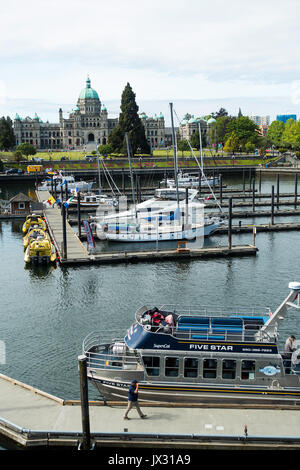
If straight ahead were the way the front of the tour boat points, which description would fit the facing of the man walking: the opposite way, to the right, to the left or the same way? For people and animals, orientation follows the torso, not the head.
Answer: the opposite way

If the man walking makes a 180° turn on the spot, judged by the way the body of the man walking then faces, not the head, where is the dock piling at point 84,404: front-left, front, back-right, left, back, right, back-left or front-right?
front-left

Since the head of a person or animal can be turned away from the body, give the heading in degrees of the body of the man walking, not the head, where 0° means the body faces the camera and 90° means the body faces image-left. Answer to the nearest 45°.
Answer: approximately 270°

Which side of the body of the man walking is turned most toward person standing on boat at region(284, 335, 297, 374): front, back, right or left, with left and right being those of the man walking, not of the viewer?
front

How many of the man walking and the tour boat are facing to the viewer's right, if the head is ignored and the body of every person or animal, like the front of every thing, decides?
1

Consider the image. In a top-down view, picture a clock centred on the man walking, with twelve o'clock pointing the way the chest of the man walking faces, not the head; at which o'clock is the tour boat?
The tour boat is roughly at 11 o'clock from the man walking.

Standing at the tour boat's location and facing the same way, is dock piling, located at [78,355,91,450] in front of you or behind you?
in front

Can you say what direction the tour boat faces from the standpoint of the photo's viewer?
facing to the left of the viewer
